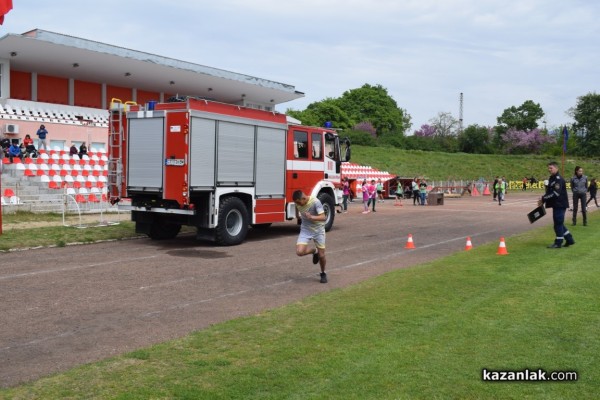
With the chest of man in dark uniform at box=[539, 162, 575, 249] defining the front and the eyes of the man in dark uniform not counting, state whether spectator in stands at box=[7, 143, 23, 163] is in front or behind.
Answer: in front

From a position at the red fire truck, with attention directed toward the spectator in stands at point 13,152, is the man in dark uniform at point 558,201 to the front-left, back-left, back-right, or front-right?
back-right

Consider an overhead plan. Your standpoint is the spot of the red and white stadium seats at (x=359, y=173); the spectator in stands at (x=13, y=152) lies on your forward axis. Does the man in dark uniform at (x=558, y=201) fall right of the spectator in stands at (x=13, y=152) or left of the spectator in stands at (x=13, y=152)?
left

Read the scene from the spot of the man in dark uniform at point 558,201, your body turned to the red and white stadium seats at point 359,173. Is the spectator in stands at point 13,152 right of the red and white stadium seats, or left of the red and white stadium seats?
left

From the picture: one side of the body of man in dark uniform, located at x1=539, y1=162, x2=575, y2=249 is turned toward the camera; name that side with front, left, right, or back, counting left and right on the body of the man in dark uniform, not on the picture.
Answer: left

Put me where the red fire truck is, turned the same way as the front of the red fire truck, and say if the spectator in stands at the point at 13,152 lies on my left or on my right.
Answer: on my left

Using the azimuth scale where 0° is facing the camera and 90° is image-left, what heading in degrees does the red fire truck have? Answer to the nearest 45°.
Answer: approximately 225°

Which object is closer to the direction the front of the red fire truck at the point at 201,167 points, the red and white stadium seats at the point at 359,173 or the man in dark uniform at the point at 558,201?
the red and white stadium seats

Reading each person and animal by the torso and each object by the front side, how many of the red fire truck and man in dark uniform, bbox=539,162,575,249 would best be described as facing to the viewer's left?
1

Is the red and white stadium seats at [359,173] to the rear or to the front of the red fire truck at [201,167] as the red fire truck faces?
to the front

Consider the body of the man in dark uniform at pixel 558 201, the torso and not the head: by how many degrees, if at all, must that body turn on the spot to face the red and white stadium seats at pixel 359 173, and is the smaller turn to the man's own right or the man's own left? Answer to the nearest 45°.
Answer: approximately 45° to the man's own right

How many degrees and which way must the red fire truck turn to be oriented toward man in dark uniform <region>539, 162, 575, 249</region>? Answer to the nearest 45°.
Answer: approximately 45° to its right

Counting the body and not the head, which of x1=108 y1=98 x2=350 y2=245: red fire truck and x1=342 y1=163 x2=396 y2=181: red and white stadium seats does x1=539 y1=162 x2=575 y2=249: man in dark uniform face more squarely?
the red fire truck
